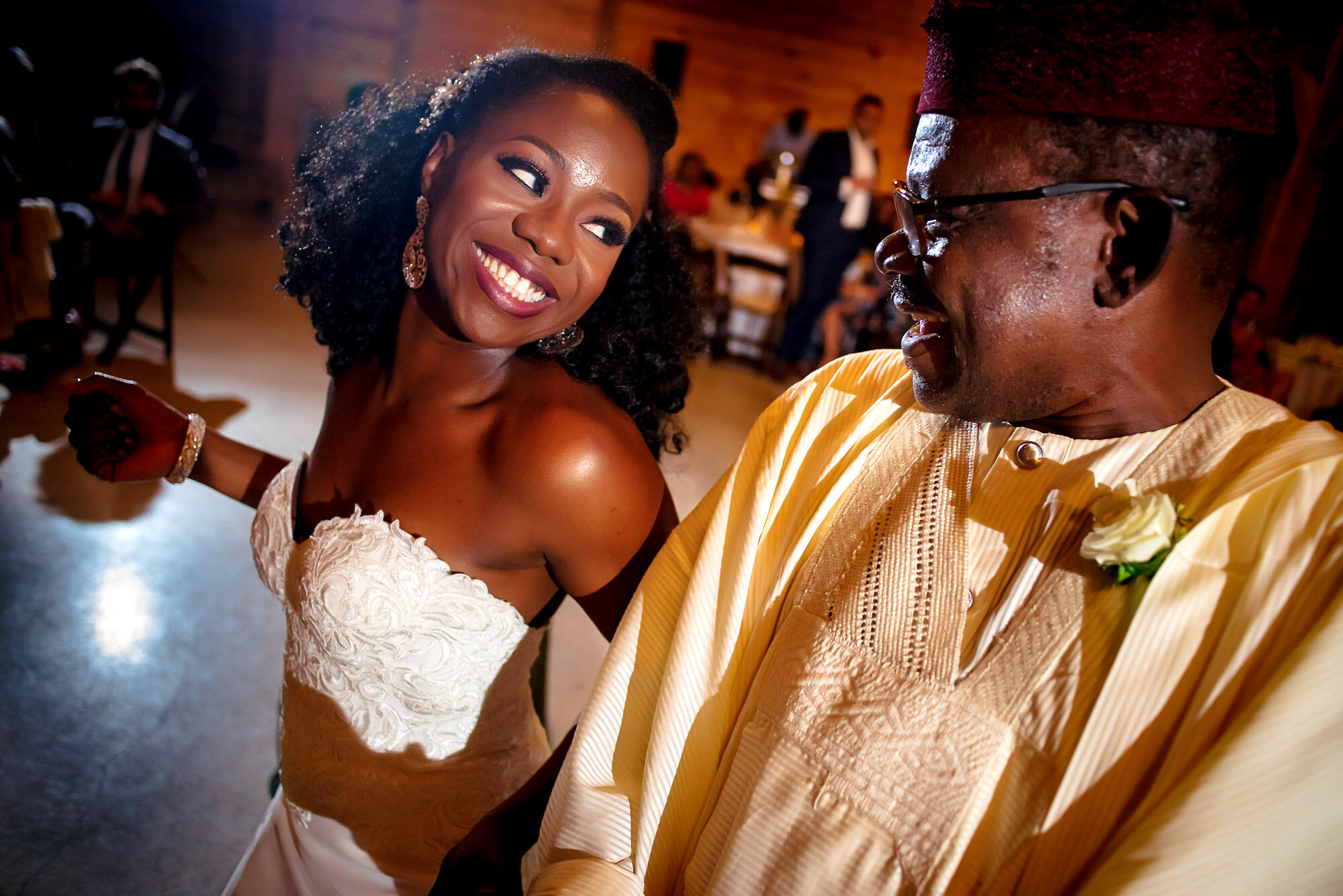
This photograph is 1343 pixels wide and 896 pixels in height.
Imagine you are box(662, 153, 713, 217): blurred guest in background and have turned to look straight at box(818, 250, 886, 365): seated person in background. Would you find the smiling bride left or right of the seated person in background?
right

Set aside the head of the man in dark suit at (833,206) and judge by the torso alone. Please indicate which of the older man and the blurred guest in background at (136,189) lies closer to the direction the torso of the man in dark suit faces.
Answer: the older man

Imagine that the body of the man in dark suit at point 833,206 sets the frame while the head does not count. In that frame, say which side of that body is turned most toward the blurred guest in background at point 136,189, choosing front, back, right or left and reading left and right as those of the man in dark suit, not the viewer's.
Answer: right

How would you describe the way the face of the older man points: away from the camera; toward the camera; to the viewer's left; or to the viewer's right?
to the viewer's left

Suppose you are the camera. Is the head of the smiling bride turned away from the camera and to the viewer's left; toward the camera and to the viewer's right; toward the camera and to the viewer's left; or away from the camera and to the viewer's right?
toward the camera and to the viewer's right

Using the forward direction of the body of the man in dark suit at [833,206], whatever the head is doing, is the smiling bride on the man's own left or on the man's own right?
on the man's own right
